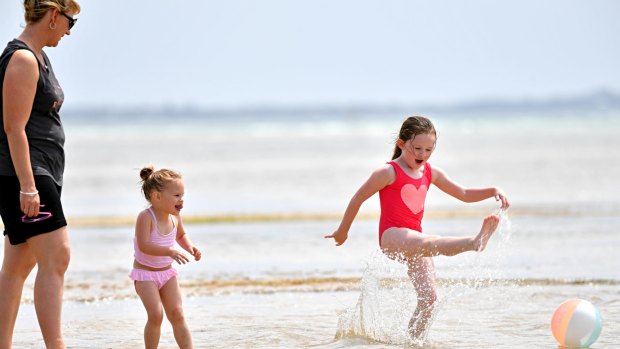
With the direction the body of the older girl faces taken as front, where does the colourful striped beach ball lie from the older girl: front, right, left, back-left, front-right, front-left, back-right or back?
front-left

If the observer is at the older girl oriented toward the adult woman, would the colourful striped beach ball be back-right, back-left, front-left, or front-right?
back-left

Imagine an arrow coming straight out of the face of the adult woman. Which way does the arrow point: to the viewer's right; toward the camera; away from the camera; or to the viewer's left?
to the viewer's right

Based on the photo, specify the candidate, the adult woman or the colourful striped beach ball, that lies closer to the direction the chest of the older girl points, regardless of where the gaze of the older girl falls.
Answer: the colourful striped beach ball

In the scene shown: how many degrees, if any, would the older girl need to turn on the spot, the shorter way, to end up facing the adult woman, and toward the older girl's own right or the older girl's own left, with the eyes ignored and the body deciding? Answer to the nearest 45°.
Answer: approximately 90° to the older girl's own right

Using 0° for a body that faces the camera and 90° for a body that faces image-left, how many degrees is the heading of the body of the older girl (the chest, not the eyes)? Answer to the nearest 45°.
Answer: approximately 315°
